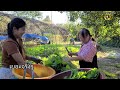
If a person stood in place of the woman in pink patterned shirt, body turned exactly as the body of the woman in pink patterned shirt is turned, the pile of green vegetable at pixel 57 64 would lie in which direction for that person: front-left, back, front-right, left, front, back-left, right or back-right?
front-left

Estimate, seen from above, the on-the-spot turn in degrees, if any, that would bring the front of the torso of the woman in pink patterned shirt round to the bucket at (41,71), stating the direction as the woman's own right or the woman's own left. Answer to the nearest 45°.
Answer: approximately 45° to the woman's own left

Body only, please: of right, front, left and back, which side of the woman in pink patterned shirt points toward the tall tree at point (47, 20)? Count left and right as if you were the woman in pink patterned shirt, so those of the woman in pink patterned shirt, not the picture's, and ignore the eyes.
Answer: right

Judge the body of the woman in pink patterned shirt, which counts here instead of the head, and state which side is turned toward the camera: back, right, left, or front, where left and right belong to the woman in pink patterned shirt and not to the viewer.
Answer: left
